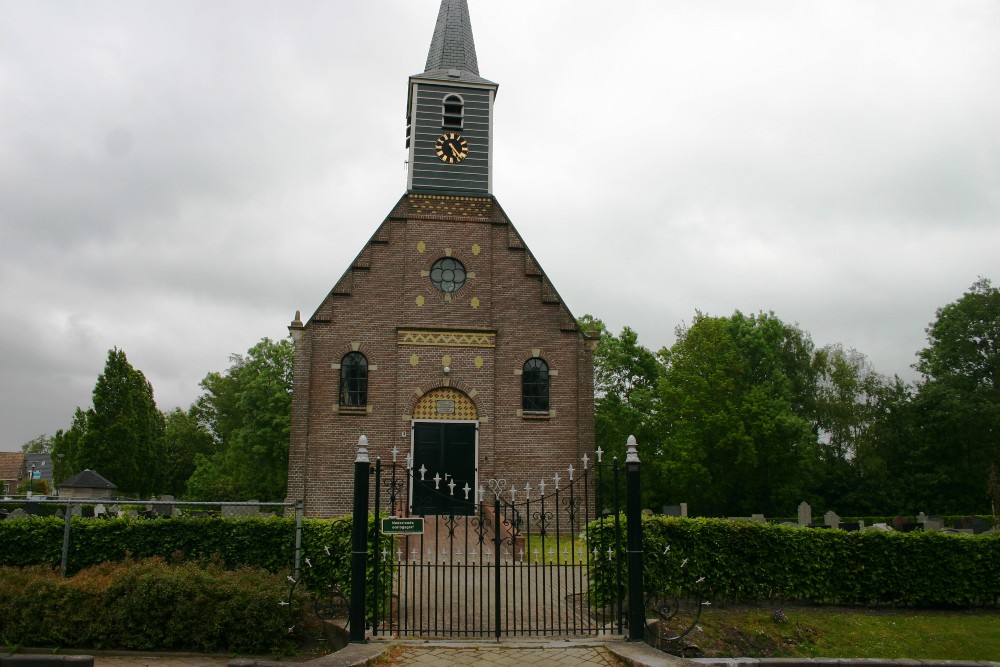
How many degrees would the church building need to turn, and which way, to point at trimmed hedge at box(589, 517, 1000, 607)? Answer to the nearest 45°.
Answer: approximately 45° to its left

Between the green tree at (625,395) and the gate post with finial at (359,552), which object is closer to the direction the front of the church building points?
the gate post with finial

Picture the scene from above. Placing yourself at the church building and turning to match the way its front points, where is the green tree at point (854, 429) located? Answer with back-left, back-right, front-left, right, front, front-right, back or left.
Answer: back-left

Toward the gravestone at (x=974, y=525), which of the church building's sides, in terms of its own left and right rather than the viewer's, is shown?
left

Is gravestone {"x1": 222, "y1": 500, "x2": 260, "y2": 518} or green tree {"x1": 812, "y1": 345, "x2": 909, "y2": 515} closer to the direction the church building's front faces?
the gravestone

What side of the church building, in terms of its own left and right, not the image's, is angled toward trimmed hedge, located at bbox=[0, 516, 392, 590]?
front

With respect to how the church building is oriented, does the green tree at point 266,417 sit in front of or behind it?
behind

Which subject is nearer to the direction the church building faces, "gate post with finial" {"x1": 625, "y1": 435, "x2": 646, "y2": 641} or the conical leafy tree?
the gate post with finial

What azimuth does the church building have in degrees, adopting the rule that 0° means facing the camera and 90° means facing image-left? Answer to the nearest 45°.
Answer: approximately 0°

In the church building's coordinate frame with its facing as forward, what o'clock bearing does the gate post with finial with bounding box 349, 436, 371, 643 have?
The gate post with finial is roughly at 12 o'clock from the church building.

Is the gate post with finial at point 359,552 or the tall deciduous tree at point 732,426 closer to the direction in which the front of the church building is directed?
the gate post with finial

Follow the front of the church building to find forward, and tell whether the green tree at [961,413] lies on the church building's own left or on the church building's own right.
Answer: on the church building's own left

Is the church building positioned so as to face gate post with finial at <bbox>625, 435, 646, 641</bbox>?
yes

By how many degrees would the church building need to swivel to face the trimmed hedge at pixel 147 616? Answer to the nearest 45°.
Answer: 0° — it already faces it
